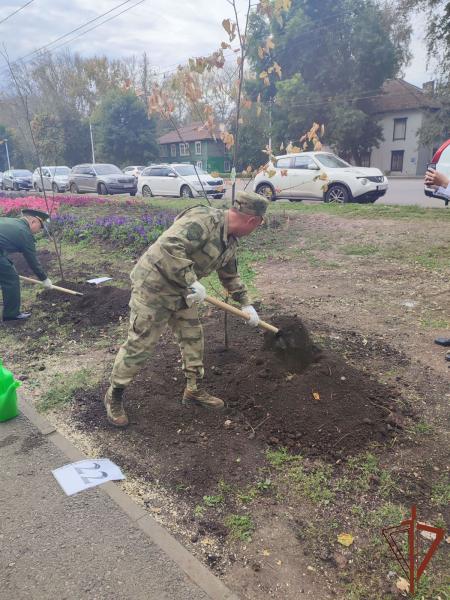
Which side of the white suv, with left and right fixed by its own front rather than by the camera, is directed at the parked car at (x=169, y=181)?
back

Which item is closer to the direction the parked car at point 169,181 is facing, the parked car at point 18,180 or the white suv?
the white suv

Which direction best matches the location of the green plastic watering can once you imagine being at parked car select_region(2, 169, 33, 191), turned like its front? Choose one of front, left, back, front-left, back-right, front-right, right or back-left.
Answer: front-right

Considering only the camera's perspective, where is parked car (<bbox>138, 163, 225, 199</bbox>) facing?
facing the viewer and to the right of the viewer

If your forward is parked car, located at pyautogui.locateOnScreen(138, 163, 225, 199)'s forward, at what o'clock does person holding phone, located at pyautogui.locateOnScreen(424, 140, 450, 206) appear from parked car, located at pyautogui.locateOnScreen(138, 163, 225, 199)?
person holding phone, located at pyautogui.locateOnScreen(424, 140, 450, 206) is roughly at 1 o'clock from parked car, located at pyautogui.locateOnScreen(138, 163, 225, 199).

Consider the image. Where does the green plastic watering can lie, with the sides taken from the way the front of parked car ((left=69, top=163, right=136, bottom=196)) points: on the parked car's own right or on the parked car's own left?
on the parked car's own right

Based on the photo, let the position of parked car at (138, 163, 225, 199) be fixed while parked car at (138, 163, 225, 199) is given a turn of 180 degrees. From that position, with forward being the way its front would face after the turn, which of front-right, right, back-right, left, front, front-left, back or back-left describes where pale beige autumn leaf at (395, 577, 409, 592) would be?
back-left

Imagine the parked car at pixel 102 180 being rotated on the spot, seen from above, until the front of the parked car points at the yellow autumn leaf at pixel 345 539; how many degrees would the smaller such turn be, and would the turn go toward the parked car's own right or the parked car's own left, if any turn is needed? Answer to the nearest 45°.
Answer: approximately 45° to the parked car's own right

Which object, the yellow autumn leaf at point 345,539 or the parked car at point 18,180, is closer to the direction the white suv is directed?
the yellow autumn leaf

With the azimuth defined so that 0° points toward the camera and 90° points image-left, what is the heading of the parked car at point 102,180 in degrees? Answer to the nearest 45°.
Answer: approximately 315°

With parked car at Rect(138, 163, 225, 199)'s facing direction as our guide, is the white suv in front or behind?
in front

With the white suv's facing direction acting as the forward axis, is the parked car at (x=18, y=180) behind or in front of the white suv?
behind
